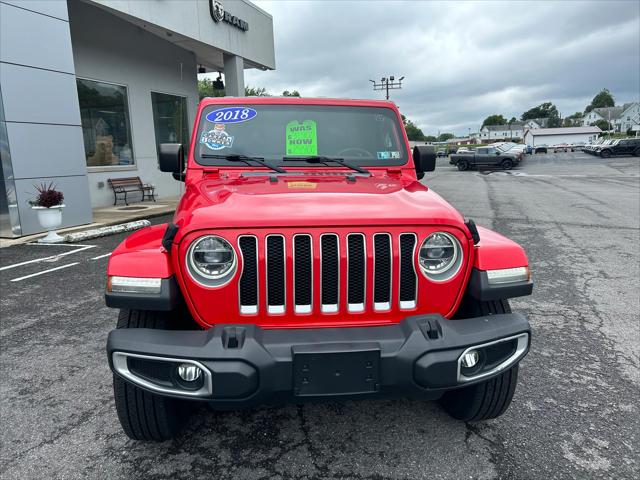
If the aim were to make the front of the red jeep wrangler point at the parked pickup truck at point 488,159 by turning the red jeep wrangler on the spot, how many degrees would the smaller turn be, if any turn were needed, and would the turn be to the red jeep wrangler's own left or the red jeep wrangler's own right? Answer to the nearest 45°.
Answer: approximately 180°

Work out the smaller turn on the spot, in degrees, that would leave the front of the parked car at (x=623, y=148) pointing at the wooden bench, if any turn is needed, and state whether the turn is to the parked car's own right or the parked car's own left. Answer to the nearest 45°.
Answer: approximately 90° to the parked car's own left

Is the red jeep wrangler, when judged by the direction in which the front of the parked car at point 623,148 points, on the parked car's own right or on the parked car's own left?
on the parked car's own left

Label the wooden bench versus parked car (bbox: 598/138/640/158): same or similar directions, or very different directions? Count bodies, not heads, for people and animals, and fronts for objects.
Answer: very different directions

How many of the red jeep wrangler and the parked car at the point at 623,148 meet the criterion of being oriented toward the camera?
1

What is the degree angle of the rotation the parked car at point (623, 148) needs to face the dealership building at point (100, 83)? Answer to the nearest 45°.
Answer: approximately 90° to its left

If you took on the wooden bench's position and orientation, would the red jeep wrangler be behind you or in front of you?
in front

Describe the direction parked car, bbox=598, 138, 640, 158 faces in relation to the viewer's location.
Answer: facing to the left of the viewer

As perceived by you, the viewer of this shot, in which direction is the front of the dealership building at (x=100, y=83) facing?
facing the viewer and to the right of the viewer

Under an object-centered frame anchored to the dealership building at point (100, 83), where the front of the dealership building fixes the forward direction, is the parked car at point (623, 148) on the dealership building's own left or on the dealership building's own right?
on the dealership building's own left
